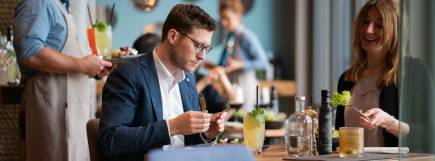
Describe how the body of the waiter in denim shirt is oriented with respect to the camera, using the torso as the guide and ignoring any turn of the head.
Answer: to the viewer's right

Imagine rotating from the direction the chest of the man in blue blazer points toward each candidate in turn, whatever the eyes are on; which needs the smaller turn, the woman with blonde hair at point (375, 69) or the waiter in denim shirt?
the woman with blonde hair

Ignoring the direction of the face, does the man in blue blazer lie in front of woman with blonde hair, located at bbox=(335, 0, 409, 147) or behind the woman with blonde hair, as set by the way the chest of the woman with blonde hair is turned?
in front

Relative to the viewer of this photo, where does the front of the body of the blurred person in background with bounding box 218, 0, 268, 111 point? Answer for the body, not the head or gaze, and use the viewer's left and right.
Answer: facing the viewer and to the left of the viewer

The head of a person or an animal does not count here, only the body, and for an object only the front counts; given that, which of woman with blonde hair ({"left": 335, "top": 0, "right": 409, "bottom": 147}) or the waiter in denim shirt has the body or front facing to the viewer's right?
the waiter in denim shirt

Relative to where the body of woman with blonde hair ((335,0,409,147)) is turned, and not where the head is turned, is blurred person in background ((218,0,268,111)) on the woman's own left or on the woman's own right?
on the woman's own right

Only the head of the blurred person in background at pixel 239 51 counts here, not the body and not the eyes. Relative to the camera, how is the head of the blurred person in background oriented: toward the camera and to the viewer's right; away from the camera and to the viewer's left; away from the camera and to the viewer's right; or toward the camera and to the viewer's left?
toward the camera and to the viewer's left

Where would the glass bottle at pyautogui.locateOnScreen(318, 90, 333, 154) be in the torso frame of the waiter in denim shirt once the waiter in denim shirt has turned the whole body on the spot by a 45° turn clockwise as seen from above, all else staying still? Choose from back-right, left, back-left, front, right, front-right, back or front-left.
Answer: front

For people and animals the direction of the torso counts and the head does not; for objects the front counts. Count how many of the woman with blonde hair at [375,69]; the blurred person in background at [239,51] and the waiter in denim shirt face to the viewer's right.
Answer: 1

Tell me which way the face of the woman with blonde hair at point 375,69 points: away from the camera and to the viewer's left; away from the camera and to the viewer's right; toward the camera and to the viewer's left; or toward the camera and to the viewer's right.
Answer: toward the camera and to the viewer's left

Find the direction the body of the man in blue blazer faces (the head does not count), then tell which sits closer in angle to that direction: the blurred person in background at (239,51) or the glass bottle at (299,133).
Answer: the glass bottle

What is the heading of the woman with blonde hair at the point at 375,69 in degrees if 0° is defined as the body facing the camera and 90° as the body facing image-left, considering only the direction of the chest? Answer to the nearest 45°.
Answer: approximately 45°

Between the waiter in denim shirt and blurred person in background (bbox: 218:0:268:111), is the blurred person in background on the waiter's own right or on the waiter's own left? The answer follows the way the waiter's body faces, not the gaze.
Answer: on the waiter's own left

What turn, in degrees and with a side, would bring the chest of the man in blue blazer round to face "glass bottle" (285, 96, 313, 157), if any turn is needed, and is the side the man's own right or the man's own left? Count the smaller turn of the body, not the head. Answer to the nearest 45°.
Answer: approximately 45° to the man's own left
